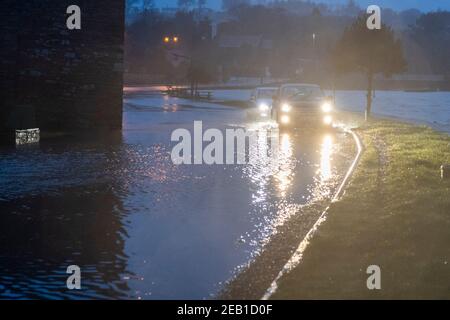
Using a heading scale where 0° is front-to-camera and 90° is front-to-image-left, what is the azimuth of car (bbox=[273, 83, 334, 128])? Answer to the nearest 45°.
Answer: approximately 0°

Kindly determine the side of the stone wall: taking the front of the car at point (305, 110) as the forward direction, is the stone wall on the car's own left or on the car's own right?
on the car's own right

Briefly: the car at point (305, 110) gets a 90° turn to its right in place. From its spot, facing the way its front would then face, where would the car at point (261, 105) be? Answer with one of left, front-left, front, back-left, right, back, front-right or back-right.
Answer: right
